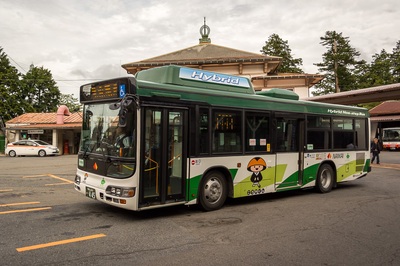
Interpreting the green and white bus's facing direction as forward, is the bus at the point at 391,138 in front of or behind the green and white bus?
behind

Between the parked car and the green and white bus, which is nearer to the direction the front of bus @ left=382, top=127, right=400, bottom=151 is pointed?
the green and white bus

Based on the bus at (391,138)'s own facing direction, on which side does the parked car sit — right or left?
on its right

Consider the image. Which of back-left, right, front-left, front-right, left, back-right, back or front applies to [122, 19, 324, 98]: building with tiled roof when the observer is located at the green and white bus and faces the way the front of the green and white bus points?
back-right

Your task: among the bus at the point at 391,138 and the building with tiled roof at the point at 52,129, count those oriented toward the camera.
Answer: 2

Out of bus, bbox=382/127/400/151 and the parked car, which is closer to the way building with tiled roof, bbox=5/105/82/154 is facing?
the parked car

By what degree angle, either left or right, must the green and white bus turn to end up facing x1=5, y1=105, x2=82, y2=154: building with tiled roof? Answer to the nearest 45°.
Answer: approximately 90° to its right

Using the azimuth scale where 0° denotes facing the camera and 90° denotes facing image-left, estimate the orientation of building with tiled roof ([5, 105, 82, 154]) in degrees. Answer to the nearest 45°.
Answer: approximately 0°

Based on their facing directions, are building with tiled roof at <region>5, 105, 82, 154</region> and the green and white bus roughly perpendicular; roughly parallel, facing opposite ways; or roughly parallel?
roughly perpendicular
